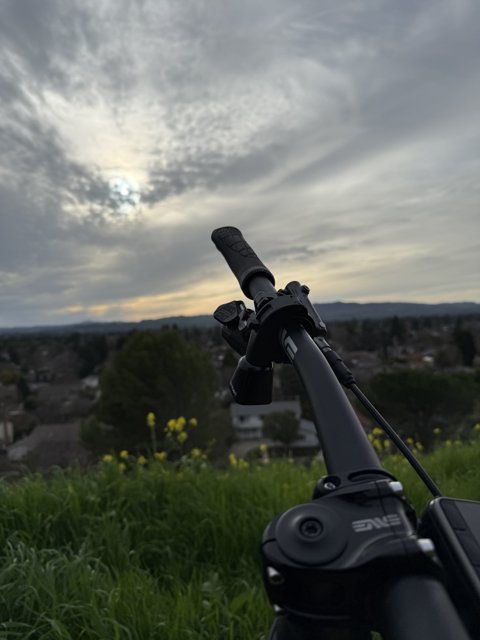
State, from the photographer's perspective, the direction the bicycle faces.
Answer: facing to the right of the viewer

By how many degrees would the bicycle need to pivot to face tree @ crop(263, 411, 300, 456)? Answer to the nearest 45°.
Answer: approximately 90° to its left

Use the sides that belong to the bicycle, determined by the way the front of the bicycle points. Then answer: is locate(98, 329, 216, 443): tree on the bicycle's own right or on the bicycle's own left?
on the bicycle's own left

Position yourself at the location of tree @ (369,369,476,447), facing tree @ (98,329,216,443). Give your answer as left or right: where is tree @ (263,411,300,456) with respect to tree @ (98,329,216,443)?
right
